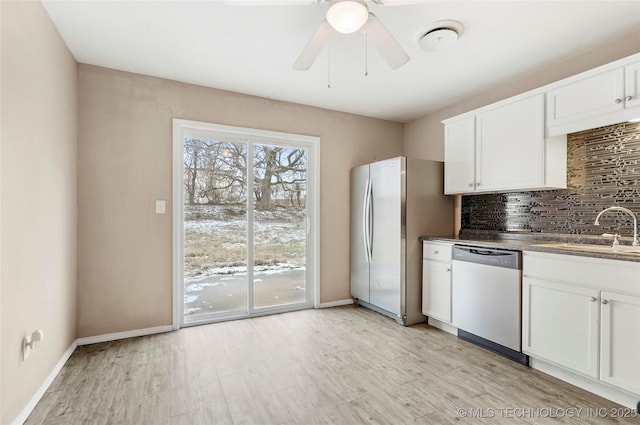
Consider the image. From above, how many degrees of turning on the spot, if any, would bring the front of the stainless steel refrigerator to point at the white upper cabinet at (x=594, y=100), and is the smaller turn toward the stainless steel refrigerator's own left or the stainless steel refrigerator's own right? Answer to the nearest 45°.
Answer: approximately 90° to the stainless steel refrigerator's own left

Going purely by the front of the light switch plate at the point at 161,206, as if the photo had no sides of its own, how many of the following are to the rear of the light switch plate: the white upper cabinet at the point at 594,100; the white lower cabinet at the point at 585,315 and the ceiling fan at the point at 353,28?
0

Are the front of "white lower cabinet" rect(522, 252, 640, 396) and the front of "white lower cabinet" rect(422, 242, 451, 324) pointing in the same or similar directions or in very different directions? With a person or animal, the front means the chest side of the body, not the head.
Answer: same or similar directions

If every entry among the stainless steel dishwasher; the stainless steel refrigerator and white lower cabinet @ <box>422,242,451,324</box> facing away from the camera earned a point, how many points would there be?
0

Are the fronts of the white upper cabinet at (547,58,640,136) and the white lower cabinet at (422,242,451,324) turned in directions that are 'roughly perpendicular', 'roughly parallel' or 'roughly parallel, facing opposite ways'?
roughly parallel

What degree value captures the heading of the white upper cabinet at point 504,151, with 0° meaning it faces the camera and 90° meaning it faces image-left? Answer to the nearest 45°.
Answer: approximately 45°

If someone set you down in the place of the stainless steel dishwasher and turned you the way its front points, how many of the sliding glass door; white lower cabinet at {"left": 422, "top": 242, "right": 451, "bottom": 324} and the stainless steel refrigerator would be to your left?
0

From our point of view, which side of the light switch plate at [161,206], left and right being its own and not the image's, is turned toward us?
front

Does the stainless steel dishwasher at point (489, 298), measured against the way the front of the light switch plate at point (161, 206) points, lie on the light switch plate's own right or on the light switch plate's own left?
on the light switch plate's own left

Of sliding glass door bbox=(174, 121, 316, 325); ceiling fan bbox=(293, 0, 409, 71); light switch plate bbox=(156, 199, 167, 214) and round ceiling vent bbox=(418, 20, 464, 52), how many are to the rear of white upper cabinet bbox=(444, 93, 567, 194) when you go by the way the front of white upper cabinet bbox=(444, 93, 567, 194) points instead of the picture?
0

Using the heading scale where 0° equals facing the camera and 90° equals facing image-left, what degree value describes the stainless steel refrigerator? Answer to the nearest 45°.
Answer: approximately 45°

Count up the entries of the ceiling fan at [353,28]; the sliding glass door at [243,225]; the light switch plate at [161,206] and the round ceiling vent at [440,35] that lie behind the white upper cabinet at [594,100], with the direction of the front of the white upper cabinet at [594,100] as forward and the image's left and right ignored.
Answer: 0

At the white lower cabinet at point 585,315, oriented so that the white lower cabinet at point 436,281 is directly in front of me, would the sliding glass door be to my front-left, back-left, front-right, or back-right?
front-left

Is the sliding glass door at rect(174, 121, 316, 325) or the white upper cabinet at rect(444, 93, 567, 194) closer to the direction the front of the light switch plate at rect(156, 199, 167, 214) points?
the white upper cabinet

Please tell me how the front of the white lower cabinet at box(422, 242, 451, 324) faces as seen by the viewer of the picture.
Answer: facing the viewer and to the left of the viewer

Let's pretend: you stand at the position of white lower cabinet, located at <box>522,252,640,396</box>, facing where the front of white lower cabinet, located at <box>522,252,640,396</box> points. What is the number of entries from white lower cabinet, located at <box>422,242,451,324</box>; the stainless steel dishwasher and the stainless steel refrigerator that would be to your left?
0
